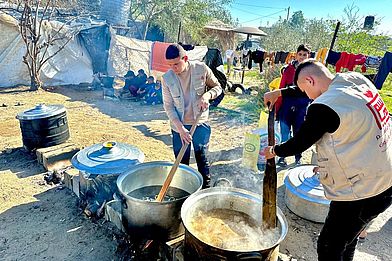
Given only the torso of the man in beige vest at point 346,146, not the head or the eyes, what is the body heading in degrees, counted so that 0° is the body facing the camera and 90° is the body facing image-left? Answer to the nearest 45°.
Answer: approximately 135°

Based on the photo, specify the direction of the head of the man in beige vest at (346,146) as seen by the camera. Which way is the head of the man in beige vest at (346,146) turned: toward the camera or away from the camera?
away from the camera

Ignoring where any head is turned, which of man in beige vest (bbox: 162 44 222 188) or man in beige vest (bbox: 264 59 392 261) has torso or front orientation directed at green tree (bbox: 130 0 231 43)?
man in beige vest (bbox: 264 59 392 261)

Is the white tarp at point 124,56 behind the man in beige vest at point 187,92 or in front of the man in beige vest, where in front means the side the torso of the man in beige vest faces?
behind

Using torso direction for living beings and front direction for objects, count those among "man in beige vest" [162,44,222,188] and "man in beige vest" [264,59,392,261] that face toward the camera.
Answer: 1

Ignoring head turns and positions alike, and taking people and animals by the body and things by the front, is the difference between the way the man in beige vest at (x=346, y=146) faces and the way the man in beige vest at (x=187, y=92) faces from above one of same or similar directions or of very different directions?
very different directions

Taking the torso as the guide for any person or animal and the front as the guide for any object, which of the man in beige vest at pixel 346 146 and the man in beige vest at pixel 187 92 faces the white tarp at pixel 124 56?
the man in beige vest at pixel 346 146

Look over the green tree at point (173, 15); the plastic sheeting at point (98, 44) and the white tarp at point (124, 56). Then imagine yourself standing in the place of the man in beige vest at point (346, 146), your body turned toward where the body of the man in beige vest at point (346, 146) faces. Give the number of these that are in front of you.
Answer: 3

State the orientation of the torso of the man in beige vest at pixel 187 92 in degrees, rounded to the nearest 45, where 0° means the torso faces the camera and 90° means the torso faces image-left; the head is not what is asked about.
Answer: approximately 0°

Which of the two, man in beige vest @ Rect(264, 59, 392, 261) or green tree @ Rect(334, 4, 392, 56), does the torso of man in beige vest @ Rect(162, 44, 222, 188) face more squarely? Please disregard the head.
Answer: the man in beige vest

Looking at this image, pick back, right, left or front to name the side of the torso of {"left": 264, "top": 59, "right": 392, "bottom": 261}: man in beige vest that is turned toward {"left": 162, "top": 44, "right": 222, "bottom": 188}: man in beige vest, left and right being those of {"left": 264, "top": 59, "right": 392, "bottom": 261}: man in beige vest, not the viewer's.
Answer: front

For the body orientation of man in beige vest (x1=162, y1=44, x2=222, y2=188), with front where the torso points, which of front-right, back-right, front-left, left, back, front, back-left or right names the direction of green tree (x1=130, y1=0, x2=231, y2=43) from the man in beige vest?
back
